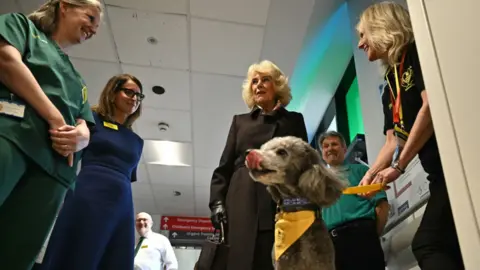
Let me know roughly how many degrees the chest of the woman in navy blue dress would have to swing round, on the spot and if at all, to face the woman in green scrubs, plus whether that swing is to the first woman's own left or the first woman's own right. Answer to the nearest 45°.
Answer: approximately 45° to the first woman's own right

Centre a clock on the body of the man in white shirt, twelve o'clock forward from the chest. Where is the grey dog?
The grey dog is roughly at 10 o'clock from the man in white shirt.

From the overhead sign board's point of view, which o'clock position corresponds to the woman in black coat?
The woman in black coat is roughly at 12 o'clock from the overhead sign board.

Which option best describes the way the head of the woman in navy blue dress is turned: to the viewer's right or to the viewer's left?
to the viewer's right

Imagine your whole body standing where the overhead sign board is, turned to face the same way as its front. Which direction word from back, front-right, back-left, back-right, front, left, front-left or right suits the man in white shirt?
front

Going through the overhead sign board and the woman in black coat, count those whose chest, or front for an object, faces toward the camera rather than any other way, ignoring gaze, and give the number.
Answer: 2

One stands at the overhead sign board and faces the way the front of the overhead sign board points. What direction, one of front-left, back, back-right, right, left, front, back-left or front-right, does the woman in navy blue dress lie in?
front

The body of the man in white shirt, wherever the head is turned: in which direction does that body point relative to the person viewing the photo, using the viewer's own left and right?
facing the viewer and to the left of the viewer

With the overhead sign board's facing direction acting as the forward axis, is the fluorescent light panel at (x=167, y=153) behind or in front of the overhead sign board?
in front

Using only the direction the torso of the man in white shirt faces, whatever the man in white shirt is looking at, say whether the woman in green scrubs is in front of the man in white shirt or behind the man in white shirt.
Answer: in front

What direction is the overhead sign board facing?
toward the camera

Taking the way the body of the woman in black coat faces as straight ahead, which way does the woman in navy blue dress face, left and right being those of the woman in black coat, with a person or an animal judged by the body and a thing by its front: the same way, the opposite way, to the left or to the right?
to the left
